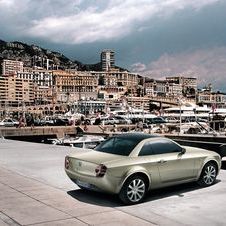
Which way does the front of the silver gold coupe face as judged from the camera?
facing away from the viewer and to the right of the viewer
